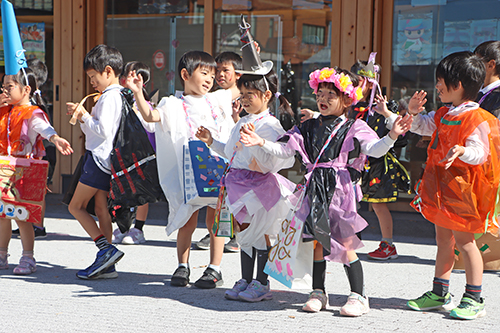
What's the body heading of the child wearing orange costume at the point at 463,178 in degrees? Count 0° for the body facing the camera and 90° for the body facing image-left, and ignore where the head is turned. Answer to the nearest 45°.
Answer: approximately 45°

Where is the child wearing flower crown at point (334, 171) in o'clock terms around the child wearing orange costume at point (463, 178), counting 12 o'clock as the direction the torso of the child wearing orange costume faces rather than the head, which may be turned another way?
The child wearing flower crown is roughly at 1 o'clock from the child wearing orange costume.

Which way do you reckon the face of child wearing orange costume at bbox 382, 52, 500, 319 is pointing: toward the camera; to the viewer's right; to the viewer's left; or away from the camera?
to the viewer's left
